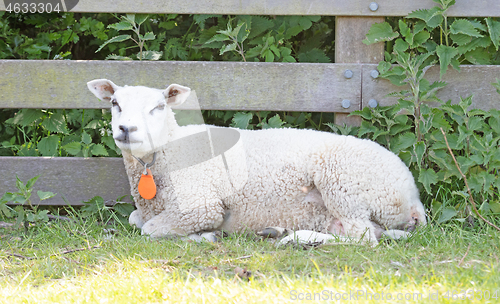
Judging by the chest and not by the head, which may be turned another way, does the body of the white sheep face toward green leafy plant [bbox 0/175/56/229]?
yes

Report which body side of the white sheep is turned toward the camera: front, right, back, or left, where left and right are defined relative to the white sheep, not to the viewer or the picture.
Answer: left

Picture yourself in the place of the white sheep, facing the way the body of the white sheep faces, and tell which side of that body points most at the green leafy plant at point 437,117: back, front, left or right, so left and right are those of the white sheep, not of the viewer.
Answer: back

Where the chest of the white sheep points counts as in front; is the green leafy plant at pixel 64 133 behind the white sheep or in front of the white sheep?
in front

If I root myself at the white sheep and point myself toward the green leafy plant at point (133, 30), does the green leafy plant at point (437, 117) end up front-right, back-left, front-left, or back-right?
back-right
